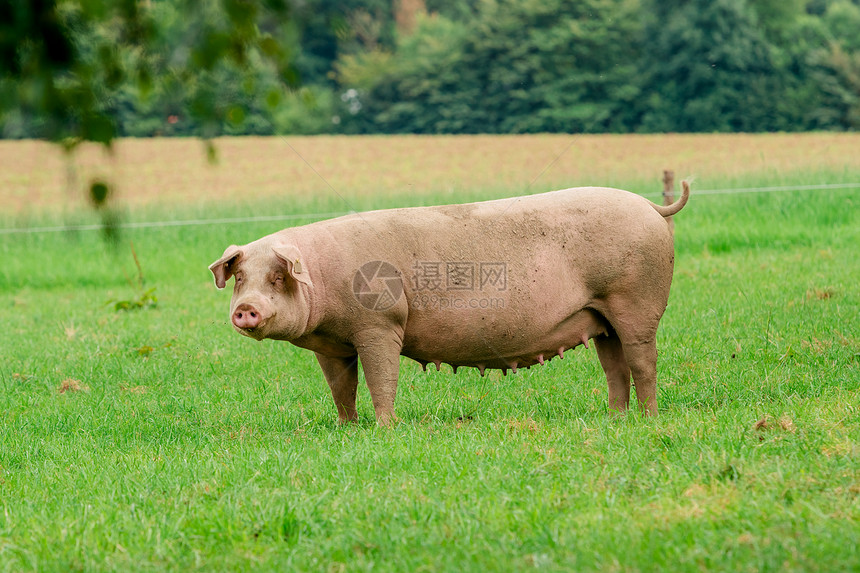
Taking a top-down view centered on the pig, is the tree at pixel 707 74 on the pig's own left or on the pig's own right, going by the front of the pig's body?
on the pig's own right

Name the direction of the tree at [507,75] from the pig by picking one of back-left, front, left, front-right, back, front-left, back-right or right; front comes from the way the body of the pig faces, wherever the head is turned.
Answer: right

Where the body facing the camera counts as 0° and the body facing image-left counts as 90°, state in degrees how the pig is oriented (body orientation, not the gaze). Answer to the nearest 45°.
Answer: approximately 90°

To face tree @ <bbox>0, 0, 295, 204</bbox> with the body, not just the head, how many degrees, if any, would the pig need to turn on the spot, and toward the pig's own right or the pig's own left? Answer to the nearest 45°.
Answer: approximately 90° to the pig's own left
